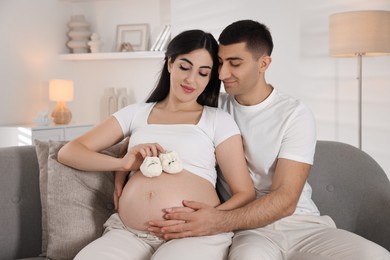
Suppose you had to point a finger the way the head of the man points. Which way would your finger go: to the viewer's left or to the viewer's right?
to the viewer's left

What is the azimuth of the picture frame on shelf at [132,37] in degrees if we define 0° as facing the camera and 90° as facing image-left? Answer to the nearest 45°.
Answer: approximately 0°

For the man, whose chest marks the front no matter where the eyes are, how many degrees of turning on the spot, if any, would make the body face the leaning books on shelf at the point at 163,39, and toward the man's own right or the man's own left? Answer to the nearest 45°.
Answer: approximately 135° to the man's own right

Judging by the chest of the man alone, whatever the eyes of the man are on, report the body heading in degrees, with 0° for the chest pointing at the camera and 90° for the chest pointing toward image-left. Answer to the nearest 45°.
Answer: approximately 45°
